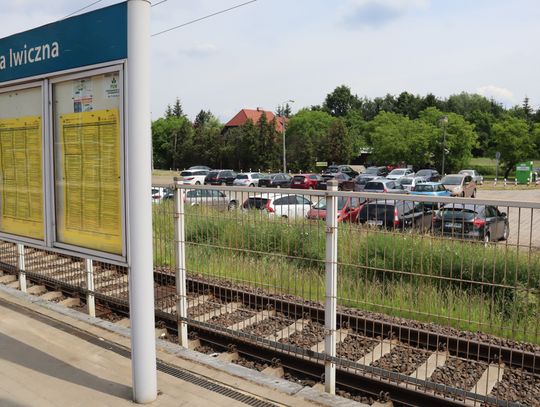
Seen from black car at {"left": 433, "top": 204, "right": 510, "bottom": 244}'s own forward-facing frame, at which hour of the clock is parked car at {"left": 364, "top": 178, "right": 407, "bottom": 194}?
The parked car is roughly at 10 o'clock from the black car.

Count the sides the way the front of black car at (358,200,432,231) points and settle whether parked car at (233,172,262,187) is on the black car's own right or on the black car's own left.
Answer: on the black car's own left

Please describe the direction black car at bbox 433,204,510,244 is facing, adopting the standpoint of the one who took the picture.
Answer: facing away from the viewer and to the right of the viewer

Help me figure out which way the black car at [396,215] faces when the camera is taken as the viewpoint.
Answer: facing away from the viewer and to the right of the viewer

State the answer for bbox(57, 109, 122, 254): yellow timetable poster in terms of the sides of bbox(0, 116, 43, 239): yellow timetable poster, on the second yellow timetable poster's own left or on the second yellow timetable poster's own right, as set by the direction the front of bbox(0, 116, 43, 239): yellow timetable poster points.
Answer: on the second yellow timetable poster's own left

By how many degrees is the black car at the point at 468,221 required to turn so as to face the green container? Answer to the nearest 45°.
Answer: approximately 45° to its left

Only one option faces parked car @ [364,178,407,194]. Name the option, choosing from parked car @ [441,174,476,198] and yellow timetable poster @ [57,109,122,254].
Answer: parked car @ [441,174,476,198]

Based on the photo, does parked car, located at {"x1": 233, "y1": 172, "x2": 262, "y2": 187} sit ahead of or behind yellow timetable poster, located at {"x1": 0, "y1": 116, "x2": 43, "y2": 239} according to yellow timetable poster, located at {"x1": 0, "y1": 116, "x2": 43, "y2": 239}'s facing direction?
behind

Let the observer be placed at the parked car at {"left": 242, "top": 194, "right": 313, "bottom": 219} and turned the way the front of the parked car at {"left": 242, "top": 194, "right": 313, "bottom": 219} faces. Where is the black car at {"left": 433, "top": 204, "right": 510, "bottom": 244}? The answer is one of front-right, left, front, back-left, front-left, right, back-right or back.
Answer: right

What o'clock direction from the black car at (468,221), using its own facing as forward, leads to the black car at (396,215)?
the black car at (396,215) is roughly at 8 o'clock from the black car at (468,221).

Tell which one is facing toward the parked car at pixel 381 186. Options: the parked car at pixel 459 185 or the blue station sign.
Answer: the parked car at pixel 459 185

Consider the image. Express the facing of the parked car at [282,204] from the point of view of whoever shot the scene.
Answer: facing away from the viewer and to the right of the viewer
